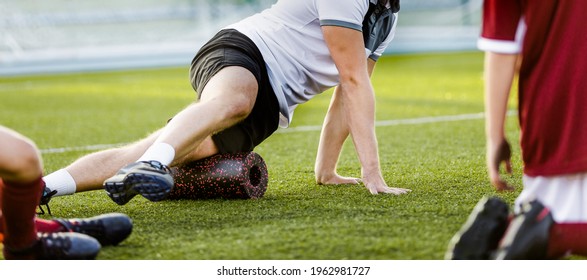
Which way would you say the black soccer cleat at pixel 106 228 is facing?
to the viewer's right

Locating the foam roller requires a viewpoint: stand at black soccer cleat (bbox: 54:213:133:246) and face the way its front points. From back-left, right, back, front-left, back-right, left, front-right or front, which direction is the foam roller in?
front-left

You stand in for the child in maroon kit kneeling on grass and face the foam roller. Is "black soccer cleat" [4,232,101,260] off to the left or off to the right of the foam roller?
left

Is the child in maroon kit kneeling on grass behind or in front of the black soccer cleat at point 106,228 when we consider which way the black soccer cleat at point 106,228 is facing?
in front

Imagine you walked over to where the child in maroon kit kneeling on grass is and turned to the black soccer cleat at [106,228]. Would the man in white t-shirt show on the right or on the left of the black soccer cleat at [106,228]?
right

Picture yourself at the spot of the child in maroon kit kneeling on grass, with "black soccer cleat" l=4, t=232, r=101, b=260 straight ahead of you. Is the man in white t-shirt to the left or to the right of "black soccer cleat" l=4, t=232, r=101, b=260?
right

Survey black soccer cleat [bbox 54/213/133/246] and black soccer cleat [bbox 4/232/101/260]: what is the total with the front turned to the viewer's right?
2

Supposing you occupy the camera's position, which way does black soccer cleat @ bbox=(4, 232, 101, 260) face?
facing to the right of the viewer
